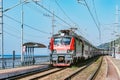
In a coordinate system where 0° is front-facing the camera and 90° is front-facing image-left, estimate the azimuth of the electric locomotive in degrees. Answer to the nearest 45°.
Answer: approximately 45°
